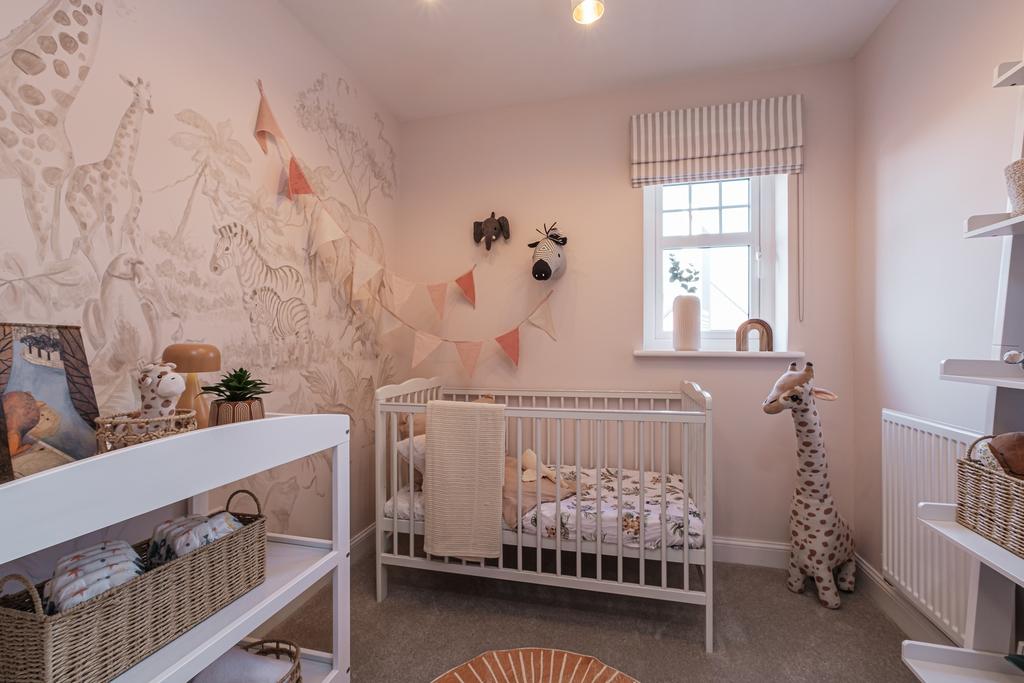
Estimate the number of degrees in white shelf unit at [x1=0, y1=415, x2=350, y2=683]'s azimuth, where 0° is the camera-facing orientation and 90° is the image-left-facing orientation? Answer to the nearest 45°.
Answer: approximately 315°

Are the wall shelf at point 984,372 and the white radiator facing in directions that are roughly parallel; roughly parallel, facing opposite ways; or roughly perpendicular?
roughly parallel

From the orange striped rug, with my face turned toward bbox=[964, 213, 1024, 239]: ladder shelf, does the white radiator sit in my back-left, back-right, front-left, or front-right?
front-left

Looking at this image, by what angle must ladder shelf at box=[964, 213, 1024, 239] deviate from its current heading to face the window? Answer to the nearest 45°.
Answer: approximately 90° to its right

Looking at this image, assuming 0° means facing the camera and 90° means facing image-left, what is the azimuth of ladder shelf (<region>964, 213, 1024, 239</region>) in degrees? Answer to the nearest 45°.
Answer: approximately 45°

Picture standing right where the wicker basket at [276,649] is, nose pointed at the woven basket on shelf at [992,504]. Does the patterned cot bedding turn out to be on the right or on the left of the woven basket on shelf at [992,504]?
left

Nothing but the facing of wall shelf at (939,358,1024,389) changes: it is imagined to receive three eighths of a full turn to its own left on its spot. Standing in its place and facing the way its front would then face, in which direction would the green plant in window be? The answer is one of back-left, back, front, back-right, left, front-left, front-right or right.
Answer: back-left

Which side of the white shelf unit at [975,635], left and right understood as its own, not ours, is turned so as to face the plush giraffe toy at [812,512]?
right

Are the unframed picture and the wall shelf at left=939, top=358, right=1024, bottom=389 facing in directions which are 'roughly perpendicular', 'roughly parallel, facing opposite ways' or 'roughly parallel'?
roughly parallel, facing opposite ways

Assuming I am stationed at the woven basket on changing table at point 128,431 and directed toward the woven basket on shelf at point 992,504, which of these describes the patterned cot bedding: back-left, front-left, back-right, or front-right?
front-left

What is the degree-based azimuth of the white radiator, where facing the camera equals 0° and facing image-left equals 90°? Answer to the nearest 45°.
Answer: approximately 45°

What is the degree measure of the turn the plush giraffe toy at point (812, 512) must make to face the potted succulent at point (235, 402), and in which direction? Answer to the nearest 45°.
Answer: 0° — it already faces it

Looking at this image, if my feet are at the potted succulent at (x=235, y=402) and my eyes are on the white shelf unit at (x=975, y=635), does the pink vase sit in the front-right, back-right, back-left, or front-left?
front-left
